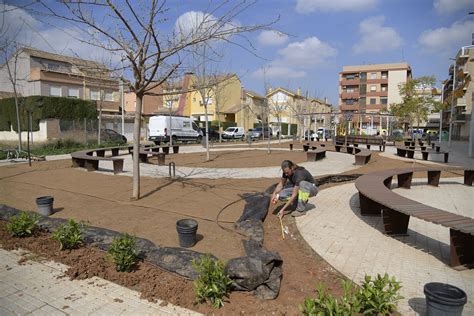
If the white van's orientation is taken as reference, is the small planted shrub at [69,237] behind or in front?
behind

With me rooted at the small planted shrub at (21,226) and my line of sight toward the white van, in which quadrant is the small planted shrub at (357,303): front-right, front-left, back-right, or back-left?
back-right

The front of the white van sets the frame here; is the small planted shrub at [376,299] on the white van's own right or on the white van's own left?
on the white van's own right

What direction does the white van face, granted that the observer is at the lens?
facing away from the viewer and to the right of the viewer

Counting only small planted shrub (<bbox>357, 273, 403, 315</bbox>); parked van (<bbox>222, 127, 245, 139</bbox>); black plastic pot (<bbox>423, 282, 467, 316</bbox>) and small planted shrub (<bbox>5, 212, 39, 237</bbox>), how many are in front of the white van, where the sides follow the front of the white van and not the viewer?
1

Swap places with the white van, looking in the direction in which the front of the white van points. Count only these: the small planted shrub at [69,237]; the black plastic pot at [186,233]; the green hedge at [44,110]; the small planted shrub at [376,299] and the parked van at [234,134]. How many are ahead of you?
1

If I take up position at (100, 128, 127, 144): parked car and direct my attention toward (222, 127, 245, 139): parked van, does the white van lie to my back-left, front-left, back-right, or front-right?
front-right

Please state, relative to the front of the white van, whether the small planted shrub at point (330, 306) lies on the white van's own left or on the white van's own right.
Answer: on the white van's own right

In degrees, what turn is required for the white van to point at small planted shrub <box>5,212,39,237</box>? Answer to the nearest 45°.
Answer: approximately 135° to its right

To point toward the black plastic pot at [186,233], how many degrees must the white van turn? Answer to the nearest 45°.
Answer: approximately 135° to its right

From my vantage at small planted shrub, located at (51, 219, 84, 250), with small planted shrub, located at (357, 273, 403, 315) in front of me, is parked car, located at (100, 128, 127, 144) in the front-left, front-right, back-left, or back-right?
back-left
